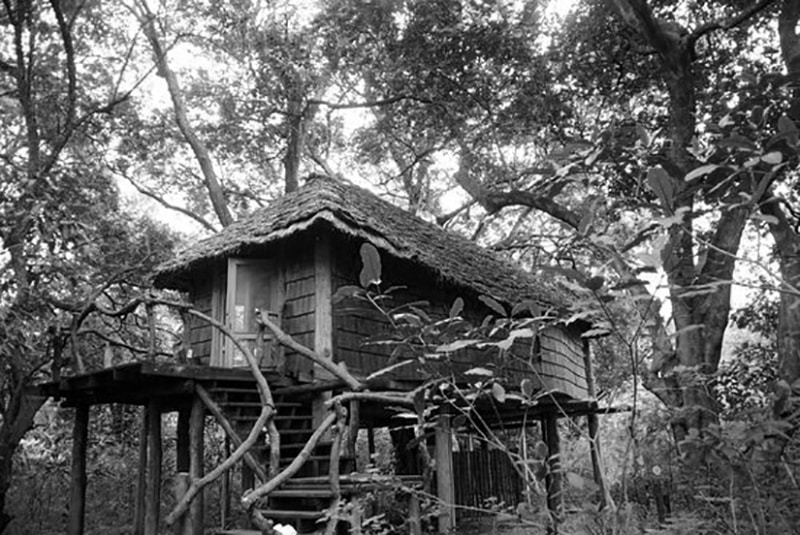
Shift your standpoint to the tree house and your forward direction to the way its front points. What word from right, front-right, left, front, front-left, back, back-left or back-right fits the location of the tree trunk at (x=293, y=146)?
back-right

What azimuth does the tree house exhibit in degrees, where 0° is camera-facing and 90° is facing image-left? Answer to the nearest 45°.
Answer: approximately 45°

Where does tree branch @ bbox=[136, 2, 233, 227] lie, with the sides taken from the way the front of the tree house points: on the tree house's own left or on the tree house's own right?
on the tree house's own right
